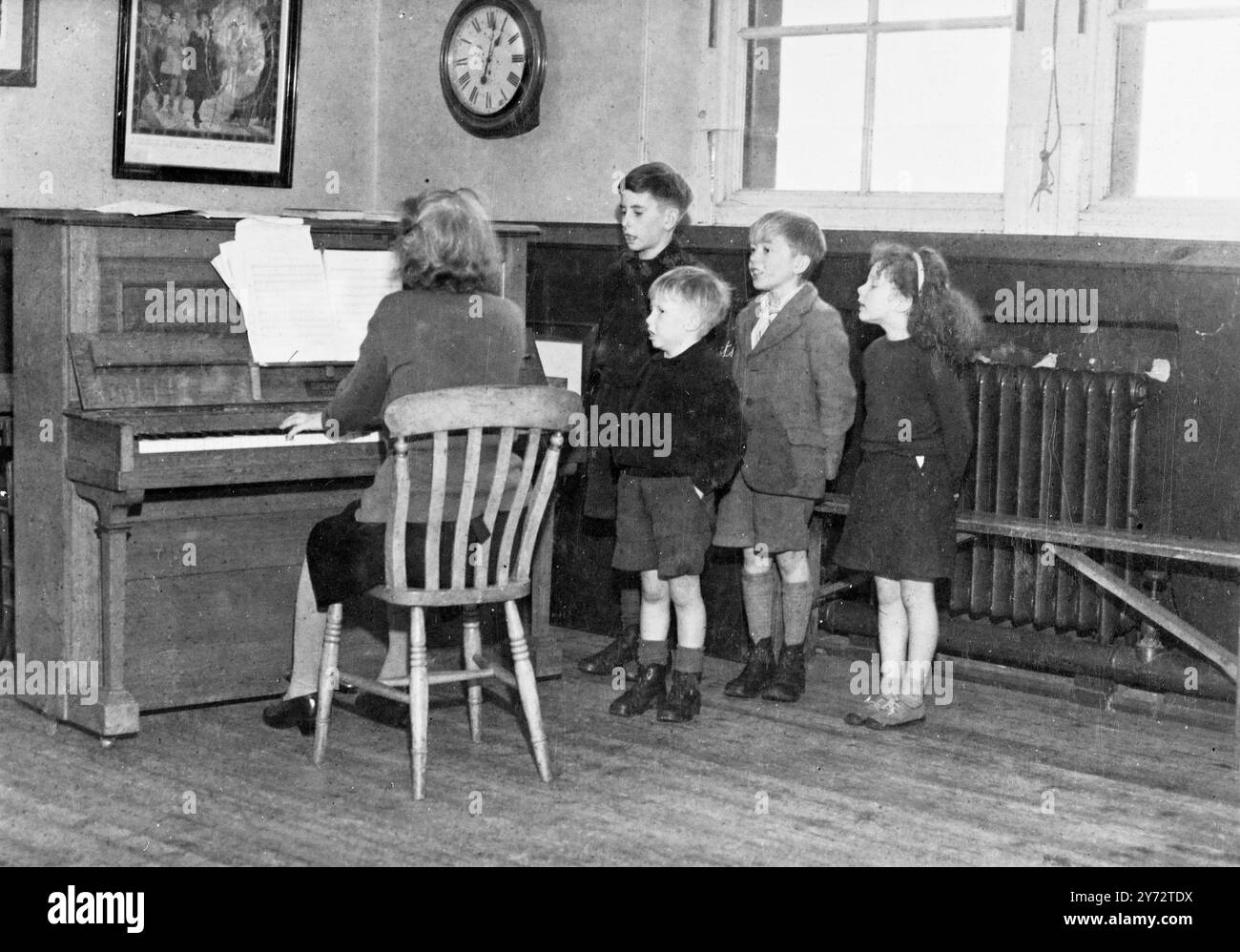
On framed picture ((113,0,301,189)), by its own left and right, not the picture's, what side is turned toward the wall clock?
left

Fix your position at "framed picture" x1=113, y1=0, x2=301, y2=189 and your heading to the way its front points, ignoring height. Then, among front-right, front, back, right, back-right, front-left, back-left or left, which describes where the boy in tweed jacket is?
front-left

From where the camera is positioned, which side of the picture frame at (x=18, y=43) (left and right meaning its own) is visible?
front

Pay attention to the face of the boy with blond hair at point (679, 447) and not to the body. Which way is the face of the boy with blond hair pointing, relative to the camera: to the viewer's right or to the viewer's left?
to the viewer's left

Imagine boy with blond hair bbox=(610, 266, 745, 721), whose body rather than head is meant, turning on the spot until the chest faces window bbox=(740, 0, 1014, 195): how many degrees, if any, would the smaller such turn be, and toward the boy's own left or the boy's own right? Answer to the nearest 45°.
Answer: approximately 180°

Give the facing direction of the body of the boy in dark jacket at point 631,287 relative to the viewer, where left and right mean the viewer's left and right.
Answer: facing the viewer and to the left of the viewer

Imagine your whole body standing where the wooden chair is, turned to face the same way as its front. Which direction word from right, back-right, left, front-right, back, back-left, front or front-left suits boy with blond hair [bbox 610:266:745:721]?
right

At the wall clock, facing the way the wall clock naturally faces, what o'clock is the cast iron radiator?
The cast iron radiator is roughly at 9 o'clock from the wall clock.

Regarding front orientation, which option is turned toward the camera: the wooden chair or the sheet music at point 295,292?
the sheet music

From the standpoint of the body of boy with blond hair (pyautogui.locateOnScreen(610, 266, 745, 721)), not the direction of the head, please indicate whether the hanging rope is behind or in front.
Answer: behind

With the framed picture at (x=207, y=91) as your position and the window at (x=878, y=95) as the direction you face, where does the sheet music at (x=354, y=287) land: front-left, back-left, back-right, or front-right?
front-right

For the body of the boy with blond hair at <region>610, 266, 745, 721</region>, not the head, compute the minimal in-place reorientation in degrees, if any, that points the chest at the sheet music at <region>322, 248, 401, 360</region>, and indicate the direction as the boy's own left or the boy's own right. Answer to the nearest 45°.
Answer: approximately 45° to the boy's own right

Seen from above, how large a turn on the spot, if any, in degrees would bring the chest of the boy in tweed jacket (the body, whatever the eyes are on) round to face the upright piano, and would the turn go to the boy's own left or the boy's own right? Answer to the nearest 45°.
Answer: approximately 45° to the boy's own right

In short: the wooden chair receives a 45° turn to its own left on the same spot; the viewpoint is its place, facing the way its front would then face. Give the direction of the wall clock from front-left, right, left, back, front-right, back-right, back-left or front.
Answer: right

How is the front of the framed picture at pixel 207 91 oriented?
toward the camera

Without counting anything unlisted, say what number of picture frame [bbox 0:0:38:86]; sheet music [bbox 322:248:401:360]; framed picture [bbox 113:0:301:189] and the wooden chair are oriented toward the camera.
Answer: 3

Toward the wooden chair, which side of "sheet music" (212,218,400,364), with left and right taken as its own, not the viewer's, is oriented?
front

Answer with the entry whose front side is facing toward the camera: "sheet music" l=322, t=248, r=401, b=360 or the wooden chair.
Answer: the sheet music

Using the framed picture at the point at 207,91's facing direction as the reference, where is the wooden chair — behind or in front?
in front
